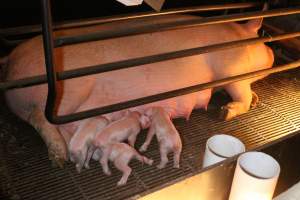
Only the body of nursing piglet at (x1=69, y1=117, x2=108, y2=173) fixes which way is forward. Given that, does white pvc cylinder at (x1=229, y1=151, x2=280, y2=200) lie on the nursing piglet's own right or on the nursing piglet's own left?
on the nursing piglet's own right

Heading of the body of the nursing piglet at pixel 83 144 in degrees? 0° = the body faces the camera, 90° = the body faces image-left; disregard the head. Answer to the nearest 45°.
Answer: approximately 225°

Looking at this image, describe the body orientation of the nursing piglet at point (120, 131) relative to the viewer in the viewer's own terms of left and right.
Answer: facing away from the viewer and to the right of the viewer
